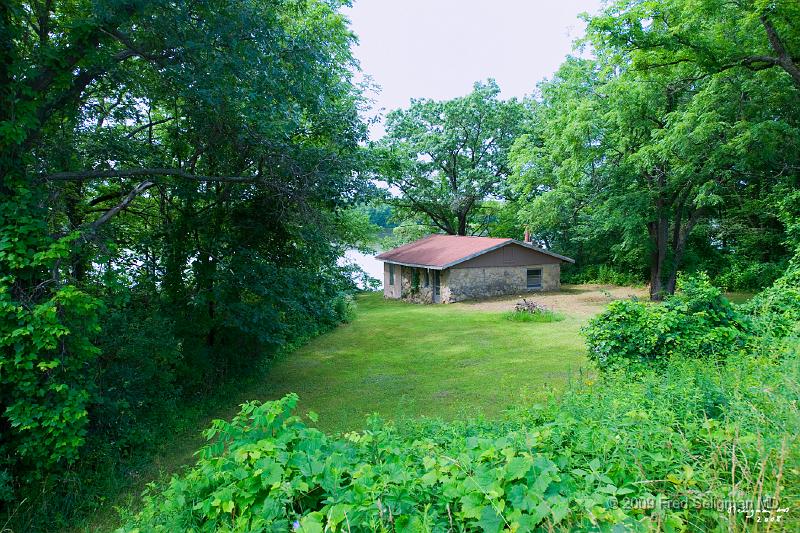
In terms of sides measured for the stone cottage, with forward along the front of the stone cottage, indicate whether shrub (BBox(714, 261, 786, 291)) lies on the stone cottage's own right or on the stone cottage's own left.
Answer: on the stone cottage's own left

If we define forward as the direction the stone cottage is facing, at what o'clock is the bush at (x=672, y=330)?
The bush is roughly at 10 o'clock from the stone cottage.

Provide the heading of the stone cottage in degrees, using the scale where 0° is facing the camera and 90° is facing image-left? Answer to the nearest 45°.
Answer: approximately 45°

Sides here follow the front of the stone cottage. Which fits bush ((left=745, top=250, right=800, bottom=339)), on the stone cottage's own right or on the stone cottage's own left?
on the stone cottage's own left
